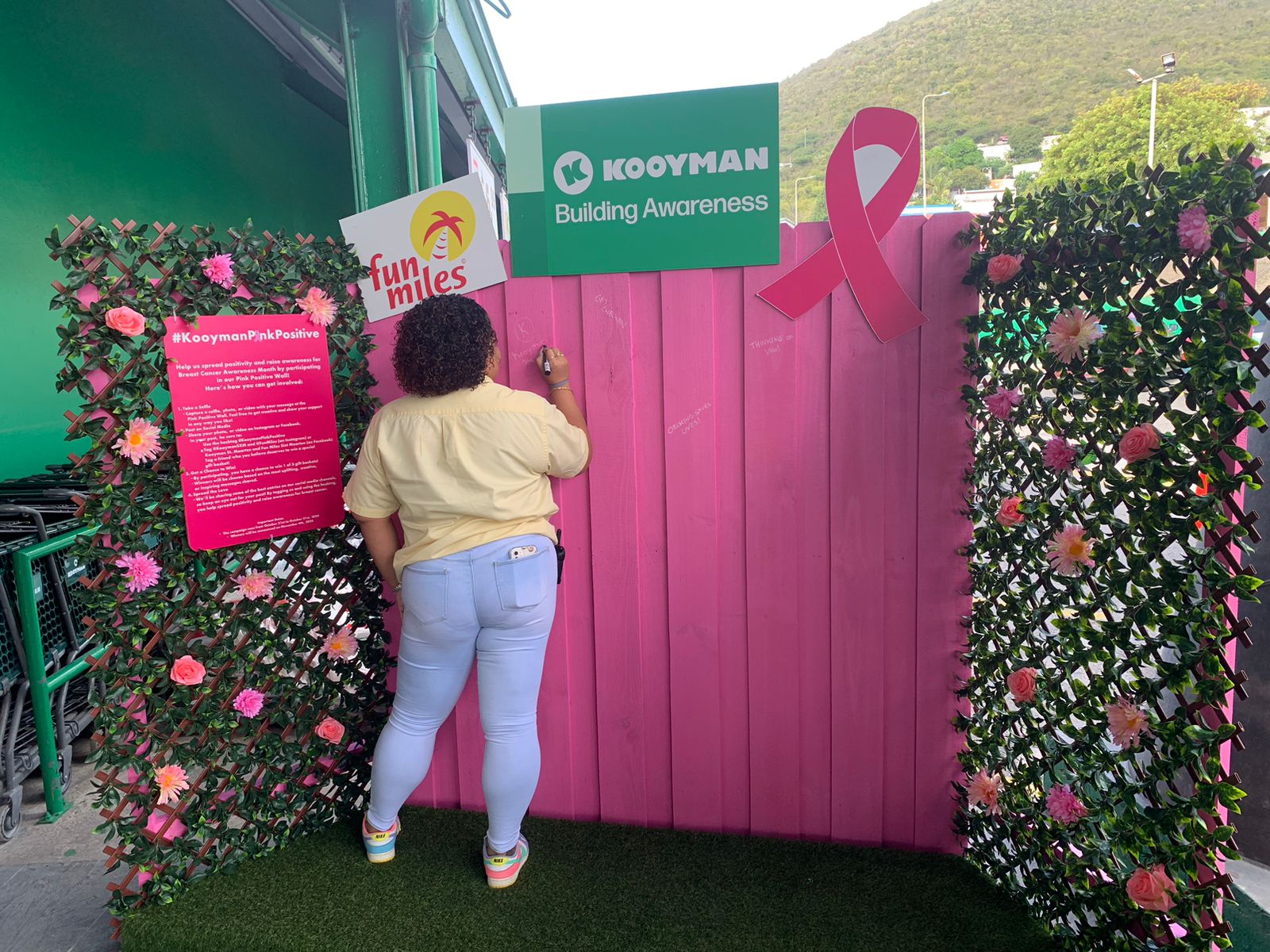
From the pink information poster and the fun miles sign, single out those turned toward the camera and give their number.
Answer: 2

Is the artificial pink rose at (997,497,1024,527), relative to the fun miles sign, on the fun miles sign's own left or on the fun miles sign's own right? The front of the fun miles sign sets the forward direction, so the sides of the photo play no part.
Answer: on the fun miles sign's own left

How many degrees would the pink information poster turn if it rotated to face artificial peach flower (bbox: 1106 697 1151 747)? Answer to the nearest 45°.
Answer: approximately 45° to its left

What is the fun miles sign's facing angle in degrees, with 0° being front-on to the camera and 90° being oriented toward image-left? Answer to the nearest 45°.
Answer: approximately 0°

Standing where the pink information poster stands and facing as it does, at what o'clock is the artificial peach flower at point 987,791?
The artificial peach flower is roughly at 10 o'clock from the pink information poster.

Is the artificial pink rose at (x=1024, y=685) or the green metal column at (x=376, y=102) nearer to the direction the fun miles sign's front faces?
the artificial pink rose

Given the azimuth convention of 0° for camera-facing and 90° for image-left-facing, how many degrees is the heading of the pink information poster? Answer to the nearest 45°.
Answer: approximately 0°
